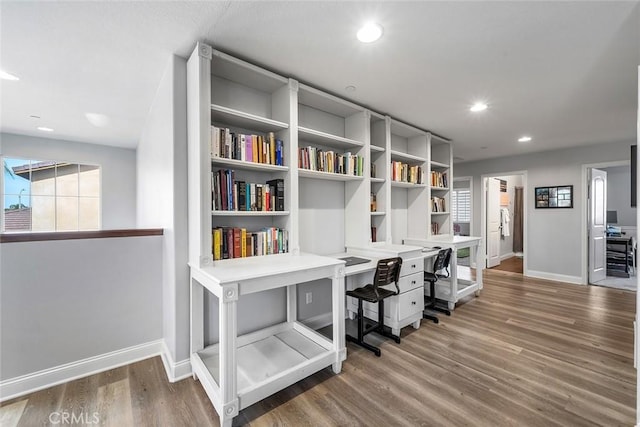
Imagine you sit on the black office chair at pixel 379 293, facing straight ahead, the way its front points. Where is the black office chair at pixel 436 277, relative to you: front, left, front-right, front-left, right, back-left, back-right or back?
right

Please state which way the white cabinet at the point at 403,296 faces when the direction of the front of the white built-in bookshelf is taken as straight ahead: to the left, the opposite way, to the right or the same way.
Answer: the same way

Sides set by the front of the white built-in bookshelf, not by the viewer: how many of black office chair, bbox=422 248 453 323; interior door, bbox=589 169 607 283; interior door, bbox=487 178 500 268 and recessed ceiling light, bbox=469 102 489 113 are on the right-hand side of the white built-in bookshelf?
0

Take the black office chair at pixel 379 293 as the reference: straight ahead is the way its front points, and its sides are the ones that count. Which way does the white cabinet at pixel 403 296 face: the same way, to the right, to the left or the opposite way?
the opposite way

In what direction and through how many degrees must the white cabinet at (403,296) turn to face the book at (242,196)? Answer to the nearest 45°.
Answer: approximately 90° to its right

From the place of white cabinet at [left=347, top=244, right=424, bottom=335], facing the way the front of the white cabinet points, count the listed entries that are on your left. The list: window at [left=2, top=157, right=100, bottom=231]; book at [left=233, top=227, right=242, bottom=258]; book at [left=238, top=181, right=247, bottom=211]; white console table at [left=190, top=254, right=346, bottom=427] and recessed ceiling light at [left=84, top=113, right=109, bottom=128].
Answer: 0

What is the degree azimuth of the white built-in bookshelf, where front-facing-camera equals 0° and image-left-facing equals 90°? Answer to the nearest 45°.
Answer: approximately 315°

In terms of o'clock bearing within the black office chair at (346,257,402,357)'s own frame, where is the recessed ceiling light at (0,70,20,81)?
The recessed ceiling light is roughly at 10 o'clock from the black office chair.

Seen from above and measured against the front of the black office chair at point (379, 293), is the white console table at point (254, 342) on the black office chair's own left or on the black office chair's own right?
on the black office chair's own left

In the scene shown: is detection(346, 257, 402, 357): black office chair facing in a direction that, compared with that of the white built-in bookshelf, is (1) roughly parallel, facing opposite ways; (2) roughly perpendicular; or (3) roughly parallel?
roughly parallel, facing opposite ways

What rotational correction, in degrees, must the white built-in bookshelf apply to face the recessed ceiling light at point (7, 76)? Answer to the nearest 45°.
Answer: approximately 135° to its right

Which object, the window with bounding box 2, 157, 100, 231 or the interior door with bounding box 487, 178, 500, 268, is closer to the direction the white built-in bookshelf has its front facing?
the interior door

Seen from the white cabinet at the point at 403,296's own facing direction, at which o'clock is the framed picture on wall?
The framed picture on wall is roughly at 9 o'clock from the white cabinet.

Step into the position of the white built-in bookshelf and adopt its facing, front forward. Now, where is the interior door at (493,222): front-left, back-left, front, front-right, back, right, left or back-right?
left

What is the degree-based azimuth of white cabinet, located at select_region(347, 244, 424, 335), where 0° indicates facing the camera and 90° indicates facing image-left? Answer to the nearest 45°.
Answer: approximately 315°

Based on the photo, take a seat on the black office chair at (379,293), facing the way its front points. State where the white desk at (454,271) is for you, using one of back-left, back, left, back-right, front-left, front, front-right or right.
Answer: right
